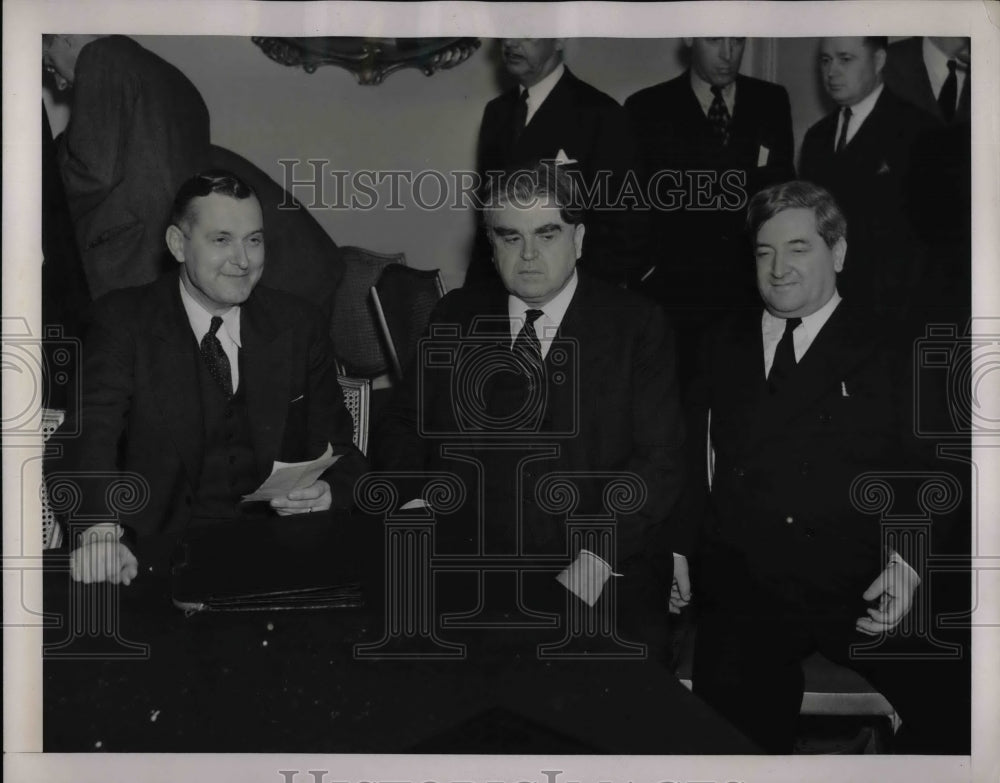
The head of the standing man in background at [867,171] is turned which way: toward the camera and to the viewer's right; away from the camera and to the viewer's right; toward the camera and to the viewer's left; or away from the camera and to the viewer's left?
toward the camera and to the viewer's left

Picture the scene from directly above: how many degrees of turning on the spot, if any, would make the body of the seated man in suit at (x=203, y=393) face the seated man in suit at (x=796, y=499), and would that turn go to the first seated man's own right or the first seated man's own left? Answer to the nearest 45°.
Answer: approximately 45° to the first seated man's own left

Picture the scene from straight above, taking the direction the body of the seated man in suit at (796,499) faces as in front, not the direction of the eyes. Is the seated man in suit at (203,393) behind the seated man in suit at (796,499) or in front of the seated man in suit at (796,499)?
in front

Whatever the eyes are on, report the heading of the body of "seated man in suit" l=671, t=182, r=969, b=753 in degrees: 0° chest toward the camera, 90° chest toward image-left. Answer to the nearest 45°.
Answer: approximately 45°

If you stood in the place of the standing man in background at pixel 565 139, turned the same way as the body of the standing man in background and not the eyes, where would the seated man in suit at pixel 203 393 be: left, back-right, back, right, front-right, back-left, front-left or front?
front-right

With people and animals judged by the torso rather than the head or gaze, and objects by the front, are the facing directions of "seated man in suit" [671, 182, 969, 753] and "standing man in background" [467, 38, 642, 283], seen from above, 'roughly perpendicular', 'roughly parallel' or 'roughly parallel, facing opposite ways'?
roughly parallel

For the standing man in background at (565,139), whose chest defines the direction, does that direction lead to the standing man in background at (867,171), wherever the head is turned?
no

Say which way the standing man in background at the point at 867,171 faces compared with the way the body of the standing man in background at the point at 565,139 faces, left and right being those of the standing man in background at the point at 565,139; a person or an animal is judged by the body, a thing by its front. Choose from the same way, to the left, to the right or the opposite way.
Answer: the same way

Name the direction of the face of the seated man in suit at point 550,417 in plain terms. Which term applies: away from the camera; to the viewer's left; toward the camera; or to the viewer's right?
toward the camera

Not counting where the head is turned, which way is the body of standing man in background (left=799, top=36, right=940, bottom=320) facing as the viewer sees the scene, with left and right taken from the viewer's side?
facing the viewer and to the left of the viewer

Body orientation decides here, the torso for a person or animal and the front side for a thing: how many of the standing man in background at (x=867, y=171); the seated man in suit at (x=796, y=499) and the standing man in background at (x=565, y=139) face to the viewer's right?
0

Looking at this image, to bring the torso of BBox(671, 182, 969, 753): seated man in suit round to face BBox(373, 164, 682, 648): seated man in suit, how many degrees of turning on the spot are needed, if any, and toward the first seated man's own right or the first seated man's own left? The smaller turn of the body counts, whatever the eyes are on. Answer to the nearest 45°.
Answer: approximately 45° to the first seated man's own right

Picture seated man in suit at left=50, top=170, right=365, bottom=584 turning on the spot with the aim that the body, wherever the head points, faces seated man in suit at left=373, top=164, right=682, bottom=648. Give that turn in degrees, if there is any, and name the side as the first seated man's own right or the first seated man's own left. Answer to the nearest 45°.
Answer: approximately 45° to the first seated man's own left
